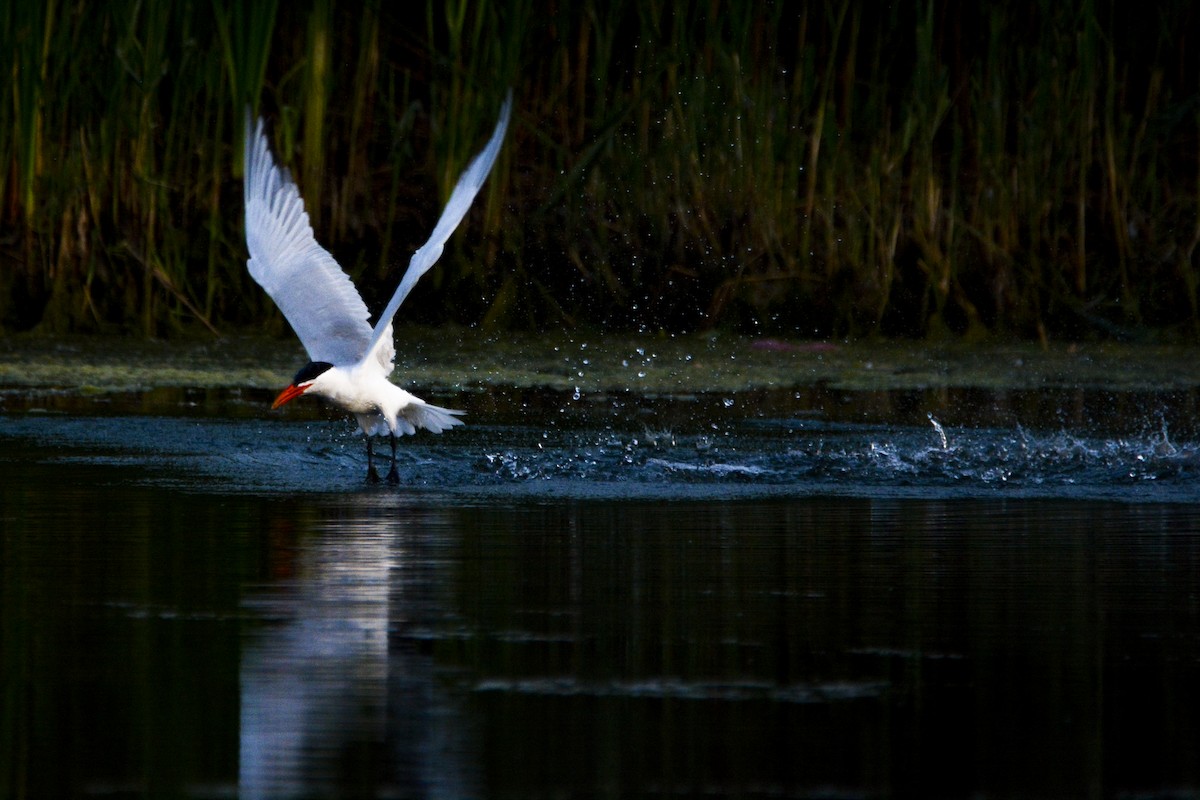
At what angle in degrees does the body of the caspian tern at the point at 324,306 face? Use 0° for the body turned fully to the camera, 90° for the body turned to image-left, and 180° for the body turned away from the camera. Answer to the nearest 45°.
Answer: approximately 45°
